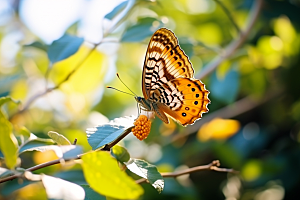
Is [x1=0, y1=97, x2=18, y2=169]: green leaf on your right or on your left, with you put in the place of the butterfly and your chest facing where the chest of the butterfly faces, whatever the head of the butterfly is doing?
on your left

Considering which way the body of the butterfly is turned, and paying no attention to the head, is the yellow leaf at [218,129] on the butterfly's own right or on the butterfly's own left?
on the butterfly's own right

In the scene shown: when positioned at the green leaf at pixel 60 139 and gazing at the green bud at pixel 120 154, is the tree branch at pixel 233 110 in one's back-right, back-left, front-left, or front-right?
front-left

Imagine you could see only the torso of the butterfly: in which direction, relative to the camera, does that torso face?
to the viewer's left
